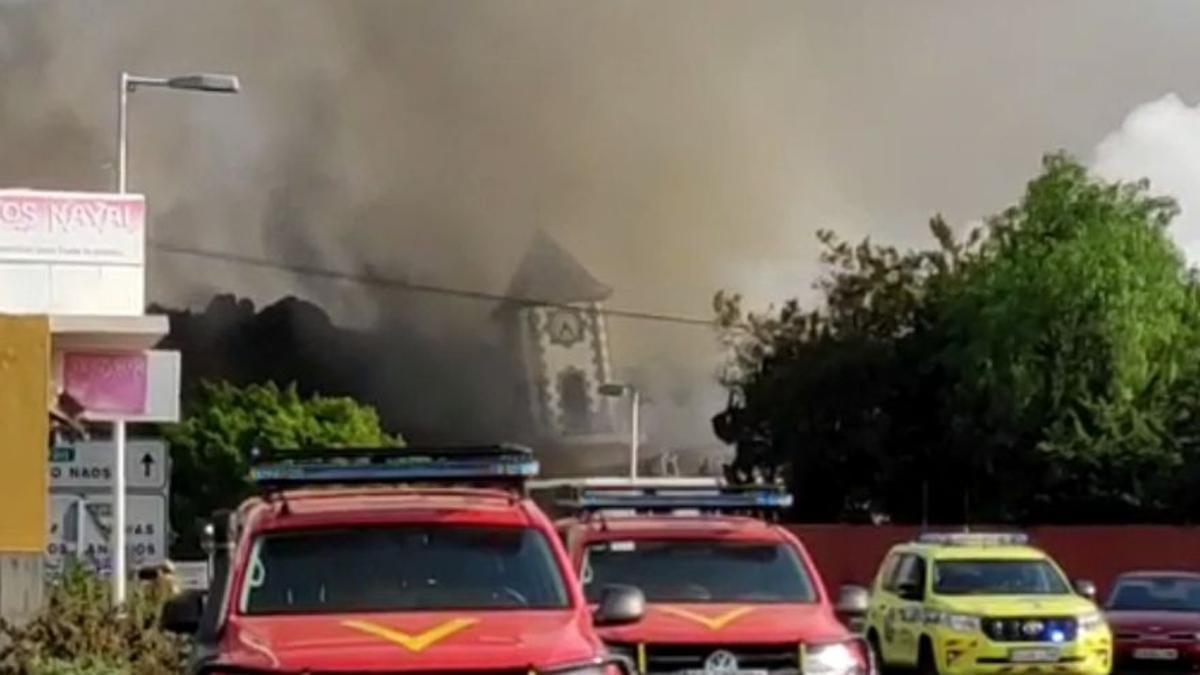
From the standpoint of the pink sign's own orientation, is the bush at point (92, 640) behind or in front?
in front

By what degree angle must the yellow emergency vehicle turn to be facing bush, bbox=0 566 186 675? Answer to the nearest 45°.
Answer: approximately 90° to its right

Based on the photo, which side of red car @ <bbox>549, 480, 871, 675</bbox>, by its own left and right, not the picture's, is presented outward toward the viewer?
front

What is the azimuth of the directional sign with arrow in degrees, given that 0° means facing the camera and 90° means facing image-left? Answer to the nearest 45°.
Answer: approximately 0°

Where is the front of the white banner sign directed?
toward the camera

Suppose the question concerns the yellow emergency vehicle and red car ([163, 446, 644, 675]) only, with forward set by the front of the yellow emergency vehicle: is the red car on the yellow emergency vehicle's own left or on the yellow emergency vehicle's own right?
on the yellow emergency vehicle's own right

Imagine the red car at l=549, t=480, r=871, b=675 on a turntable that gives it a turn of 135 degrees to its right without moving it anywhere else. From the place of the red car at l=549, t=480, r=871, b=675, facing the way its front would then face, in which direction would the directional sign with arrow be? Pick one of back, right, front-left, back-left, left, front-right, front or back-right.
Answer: front

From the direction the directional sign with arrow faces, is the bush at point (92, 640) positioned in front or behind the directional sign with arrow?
in front

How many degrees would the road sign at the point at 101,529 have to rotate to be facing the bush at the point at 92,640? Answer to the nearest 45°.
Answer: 0° — it already faces it

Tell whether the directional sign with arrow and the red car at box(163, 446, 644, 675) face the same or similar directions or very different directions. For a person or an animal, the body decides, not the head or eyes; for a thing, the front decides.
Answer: same or similar directions

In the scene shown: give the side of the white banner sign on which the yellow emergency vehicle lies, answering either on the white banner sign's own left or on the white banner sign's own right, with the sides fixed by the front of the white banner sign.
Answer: on the white banner sign's own left

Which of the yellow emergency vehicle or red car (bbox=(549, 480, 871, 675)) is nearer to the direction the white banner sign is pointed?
the red car

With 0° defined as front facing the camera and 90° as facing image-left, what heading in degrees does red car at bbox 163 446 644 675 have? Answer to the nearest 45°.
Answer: approximately 0°

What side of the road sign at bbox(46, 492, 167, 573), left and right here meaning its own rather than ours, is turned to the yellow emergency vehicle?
left
